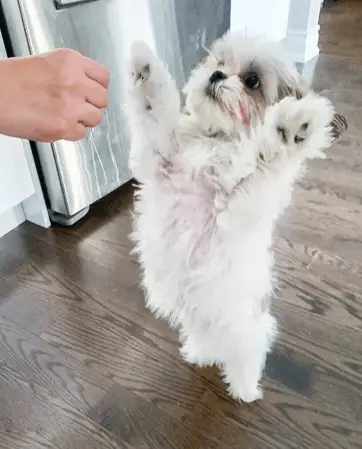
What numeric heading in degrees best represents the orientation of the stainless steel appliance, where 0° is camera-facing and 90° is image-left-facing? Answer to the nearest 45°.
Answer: approximately 315°

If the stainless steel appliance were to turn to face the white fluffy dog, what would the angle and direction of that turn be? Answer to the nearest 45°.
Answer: approximately 45° to its right
